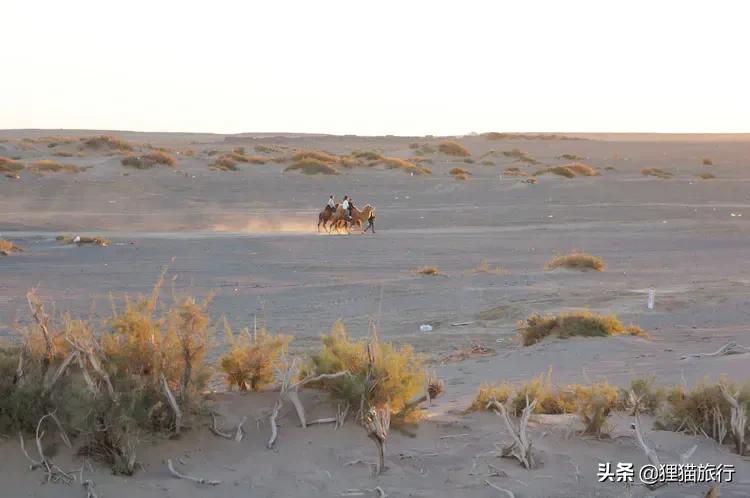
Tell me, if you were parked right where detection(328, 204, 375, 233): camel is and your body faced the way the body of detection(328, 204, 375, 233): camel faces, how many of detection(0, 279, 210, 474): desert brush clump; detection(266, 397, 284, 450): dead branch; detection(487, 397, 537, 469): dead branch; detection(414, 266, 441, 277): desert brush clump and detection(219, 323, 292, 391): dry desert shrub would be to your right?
5

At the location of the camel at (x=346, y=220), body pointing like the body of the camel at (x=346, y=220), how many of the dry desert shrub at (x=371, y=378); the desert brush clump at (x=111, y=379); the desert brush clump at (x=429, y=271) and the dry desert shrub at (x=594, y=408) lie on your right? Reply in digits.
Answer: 4

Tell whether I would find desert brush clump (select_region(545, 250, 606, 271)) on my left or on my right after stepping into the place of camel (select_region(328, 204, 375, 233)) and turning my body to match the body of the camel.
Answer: on my right

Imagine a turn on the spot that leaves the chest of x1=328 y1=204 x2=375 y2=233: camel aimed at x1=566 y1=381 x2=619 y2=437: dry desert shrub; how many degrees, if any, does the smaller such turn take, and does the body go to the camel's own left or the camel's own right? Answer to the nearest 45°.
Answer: approximately 90° to the camel's own right

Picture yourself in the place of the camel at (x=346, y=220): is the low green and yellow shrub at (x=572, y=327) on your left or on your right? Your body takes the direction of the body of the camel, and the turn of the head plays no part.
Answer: on your right

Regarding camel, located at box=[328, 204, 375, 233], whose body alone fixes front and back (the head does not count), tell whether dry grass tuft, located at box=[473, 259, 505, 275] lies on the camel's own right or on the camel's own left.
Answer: on the camel's own right

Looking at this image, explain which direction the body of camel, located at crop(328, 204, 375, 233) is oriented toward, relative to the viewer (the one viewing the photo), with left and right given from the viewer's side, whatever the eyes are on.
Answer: facing to the right of the viewer

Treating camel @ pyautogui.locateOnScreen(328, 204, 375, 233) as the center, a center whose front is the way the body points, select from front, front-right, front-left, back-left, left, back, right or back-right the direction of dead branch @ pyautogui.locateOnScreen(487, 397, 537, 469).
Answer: right

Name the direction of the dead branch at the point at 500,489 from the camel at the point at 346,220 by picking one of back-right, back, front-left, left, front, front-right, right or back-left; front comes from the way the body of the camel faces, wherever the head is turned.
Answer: right

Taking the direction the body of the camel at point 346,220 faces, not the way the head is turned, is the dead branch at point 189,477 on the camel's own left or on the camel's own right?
on the camel's own right

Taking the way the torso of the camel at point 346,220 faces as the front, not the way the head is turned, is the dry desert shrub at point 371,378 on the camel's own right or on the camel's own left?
on the camel's own right

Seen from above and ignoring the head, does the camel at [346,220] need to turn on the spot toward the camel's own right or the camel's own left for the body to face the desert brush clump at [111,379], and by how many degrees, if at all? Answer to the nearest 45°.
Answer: approximately 90° to the camel's own right

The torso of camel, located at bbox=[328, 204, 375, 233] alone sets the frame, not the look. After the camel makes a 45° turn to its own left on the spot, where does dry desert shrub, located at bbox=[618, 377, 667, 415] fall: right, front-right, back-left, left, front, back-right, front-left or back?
back-right

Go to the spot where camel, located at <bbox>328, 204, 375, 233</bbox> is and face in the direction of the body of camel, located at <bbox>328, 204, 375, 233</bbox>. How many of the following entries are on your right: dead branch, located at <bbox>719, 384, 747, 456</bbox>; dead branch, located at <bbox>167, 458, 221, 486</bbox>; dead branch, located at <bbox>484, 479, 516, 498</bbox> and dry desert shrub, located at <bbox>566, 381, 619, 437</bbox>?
4

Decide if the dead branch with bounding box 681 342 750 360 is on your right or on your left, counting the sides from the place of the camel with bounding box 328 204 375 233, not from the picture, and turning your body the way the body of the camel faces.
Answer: on your right
